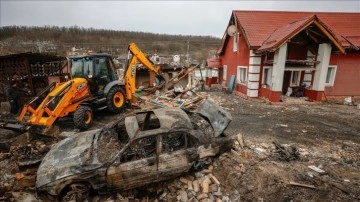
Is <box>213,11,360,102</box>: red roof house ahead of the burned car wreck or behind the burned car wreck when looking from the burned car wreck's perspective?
behind

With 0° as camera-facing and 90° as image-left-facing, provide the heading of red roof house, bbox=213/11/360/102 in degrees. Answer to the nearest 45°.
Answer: approximately 315°

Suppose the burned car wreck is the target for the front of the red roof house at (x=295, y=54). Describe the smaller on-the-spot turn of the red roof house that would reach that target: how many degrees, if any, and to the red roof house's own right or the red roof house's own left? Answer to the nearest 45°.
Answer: approximately 45° to the red roof house's own right

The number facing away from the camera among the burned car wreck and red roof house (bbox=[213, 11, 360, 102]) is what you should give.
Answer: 0
